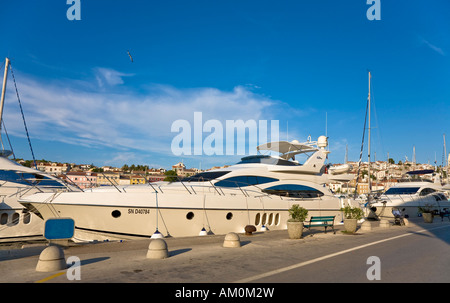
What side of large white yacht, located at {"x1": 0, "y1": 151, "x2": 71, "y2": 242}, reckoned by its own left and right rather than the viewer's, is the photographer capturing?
left

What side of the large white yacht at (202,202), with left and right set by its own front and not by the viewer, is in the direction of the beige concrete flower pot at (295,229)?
left

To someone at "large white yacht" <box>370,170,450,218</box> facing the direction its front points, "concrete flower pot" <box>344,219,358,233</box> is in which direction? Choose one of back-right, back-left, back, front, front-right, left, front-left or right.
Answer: front-left

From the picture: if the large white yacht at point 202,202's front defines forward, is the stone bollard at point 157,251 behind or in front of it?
in front

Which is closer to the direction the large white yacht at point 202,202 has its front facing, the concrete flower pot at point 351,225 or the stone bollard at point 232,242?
the stone bollard

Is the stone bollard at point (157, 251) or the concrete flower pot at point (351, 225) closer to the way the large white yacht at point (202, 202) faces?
the stone bollard

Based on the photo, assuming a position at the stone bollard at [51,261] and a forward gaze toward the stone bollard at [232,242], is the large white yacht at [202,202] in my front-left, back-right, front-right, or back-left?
front-left

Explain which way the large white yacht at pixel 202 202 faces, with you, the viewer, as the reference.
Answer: facing the viewer and to the left of the viewer
